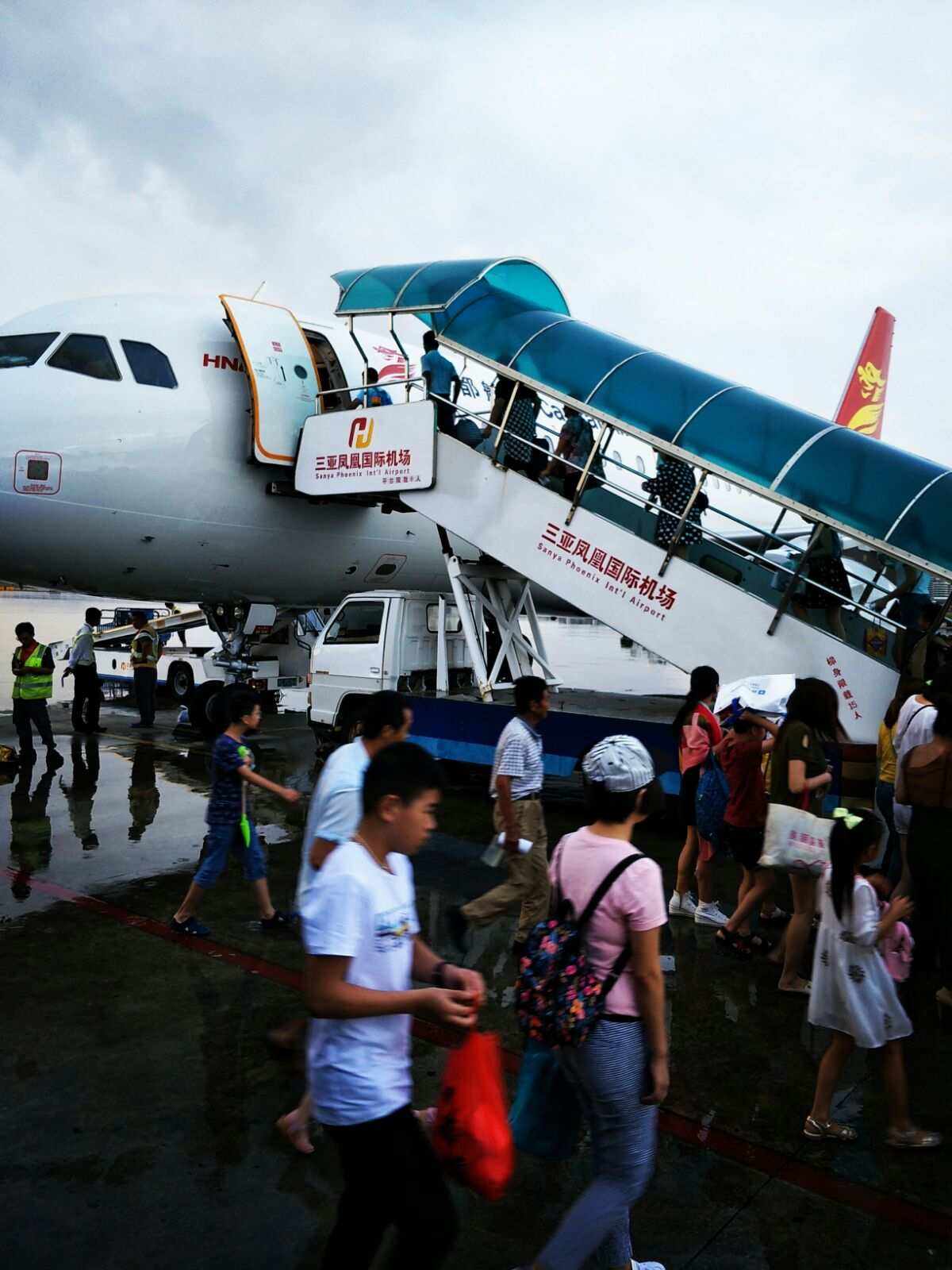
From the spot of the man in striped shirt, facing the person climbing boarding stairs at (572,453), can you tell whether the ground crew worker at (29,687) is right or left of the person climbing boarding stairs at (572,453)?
left

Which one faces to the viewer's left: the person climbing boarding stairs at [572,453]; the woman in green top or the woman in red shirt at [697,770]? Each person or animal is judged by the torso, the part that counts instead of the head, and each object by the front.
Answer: the person climbing boarding stairs

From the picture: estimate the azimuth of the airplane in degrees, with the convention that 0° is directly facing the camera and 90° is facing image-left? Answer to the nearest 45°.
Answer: approximately 45°

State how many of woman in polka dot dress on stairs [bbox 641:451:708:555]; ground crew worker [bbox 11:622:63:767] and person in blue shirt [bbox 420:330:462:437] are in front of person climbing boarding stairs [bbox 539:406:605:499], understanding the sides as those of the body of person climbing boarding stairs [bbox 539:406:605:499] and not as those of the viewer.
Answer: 2

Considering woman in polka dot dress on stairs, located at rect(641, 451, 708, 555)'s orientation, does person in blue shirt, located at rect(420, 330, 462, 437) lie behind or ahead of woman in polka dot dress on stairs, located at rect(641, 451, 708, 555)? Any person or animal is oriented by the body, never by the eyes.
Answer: ahead

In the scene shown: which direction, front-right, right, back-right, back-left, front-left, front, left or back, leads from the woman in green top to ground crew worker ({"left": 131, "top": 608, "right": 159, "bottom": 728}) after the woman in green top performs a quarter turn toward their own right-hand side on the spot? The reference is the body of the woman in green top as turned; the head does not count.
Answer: back-right

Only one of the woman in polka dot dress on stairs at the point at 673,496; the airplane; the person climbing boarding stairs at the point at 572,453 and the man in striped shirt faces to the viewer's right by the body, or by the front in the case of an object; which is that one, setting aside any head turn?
the man in striped shirt

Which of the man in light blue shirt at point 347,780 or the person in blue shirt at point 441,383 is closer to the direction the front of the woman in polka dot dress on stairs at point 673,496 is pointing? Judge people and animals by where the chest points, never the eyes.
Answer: the person in blue shirt

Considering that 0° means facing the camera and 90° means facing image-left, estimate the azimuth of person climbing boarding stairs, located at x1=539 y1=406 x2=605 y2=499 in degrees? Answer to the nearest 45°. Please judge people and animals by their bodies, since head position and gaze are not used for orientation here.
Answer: approximately 90°

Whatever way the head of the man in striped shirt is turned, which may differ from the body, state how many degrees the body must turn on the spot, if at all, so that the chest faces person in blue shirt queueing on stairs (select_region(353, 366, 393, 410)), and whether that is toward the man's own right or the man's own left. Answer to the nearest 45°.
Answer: approximately 90° to the man's own left

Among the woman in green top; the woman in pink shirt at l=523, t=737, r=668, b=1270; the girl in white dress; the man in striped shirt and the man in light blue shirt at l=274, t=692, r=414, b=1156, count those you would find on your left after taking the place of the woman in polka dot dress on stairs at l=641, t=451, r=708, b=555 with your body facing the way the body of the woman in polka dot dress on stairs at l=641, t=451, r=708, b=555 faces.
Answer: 5
